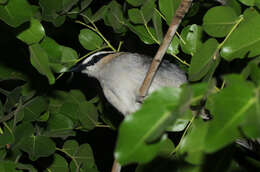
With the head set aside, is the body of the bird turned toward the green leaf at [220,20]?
no

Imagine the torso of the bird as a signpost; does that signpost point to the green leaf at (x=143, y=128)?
no

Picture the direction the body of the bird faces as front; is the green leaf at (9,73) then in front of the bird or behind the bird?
in front

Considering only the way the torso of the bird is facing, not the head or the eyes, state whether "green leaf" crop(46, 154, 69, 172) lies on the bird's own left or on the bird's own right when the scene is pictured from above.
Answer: on the bird's own left

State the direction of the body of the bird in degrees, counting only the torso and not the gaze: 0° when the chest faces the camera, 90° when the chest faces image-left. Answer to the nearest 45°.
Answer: approximately 90°

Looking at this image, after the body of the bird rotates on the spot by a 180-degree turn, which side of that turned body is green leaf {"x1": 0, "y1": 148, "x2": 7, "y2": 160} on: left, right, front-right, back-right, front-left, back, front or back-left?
back-right
